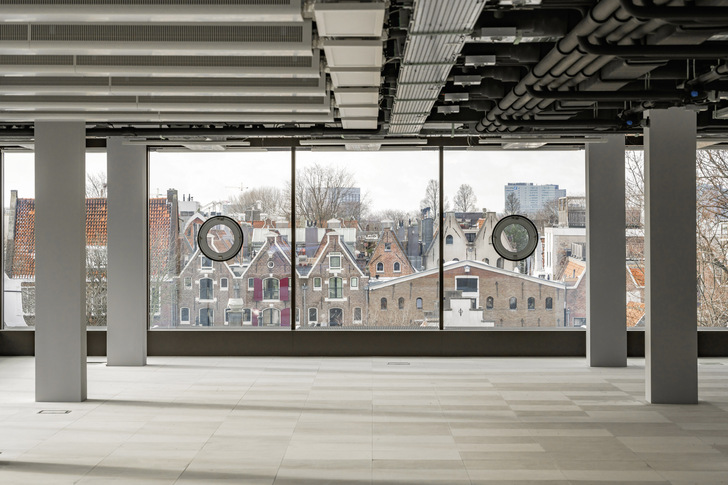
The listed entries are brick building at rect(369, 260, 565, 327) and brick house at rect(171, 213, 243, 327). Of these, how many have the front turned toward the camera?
2

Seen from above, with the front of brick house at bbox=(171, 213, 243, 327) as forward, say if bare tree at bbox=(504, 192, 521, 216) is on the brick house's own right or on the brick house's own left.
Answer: on the brick house's own left

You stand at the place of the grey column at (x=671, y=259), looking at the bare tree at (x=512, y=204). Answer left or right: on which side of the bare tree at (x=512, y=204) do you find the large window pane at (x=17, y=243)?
left

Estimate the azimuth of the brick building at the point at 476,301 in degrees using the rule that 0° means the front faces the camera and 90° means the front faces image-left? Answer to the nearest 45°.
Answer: approximately 0°

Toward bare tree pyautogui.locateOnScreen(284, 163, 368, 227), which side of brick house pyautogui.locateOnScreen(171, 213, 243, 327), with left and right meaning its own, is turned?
back

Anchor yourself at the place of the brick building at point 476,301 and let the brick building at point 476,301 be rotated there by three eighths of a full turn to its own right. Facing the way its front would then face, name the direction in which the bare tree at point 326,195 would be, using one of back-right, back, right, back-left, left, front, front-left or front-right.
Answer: front-left

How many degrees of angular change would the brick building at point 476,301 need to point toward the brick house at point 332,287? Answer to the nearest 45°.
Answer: approximately 90° to its right
